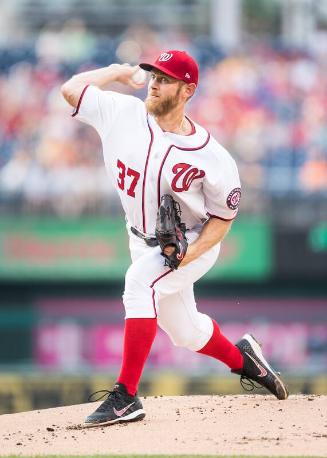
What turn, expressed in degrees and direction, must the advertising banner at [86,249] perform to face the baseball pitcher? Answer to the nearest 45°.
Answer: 0° — it already faces them

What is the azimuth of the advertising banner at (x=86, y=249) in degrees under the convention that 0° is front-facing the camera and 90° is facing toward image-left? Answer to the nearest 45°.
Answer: approximately 0°
